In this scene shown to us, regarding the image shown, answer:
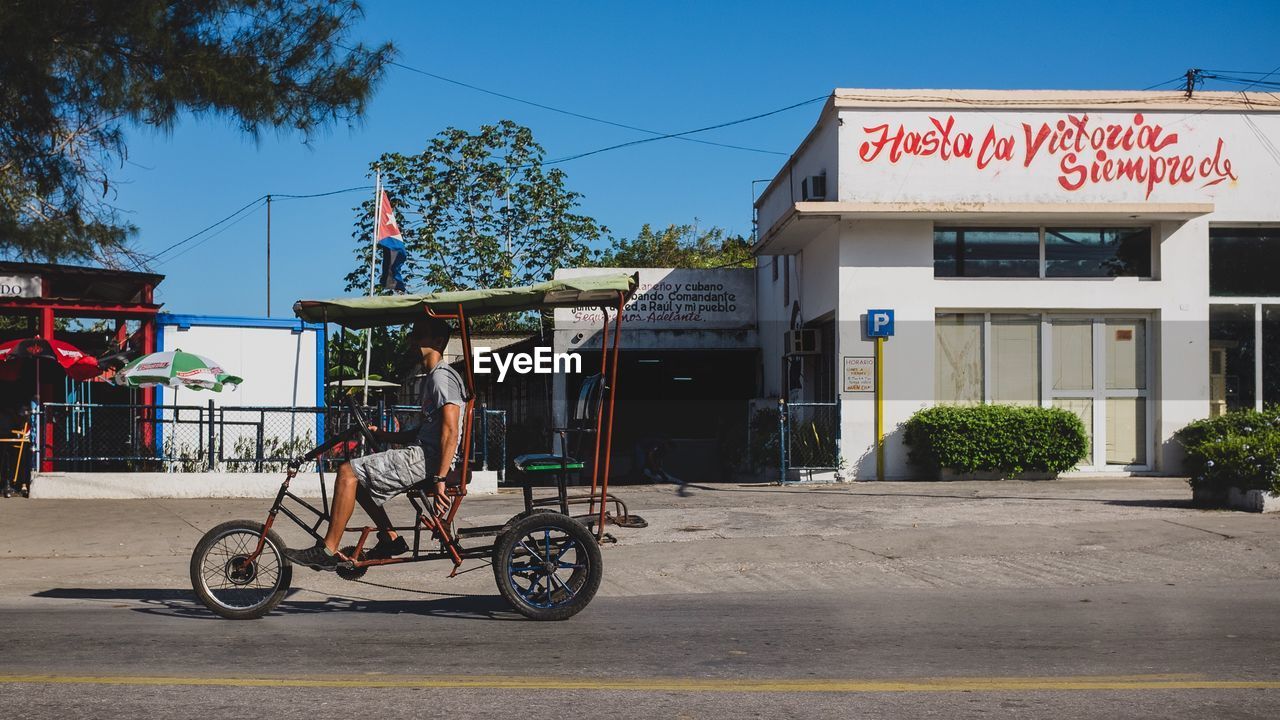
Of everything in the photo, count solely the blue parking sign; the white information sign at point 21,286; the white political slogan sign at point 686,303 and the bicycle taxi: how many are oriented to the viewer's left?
1

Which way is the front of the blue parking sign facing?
toward the camera

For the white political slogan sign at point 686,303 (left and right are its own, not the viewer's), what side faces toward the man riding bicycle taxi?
front

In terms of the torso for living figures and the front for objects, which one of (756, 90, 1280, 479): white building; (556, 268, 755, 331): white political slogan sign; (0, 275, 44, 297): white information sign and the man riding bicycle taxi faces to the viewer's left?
the man riding bicycle taxi

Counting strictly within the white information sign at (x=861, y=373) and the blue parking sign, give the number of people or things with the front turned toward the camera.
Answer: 2

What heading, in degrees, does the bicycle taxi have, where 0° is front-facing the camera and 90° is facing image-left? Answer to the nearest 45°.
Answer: approximately 90°

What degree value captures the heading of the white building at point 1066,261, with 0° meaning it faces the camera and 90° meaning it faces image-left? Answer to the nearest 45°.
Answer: approximately 0°

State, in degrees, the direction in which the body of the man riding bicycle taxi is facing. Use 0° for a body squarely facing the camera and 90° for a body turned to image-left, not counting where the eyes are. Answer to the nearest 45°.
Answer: approximately 90°

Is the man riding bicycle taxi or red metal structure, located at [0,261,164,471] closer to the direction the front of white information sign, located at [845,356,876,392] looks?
the man riding bicycle taxi

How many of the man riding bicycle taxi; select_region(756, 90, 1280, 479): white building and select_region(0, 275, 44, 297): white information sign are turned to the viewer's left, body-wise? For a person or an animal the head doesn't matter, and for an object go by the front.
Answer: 1

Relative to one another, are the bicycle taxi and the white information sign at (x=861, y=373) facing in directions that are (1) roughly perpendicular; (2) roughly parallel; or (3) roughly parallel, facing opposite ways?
roughly perpendicular
